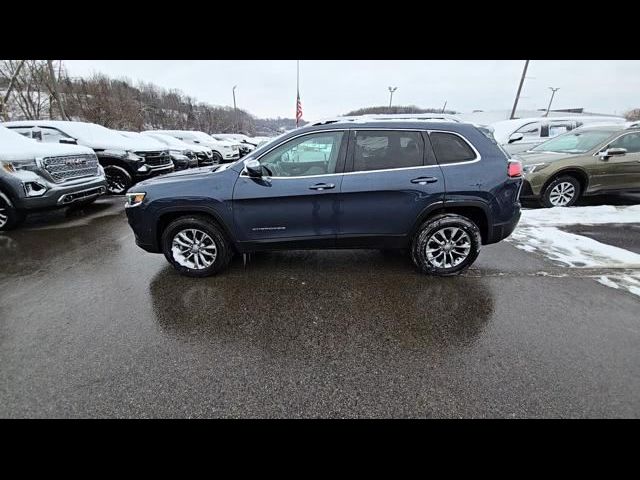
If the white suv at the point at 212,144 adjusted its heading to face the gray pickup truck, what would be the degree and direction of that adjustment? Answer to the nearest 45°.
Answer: approximately 45° to its right

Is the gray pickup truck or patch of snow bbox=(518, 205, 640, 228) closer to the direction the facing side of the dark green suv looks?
the gray pickup truck

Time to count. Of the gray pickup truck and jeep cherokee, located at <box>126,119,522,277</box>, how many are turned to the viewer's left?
1

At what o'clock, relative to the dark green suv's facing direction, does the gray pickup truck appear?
The gray pickup truck is roughly at 12 o'clock from the dark green suv.

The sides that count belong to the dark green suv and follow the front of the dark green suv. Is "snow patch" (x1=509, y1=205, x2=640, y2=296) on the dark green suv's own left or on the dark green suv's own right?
on the dark green suv's own left

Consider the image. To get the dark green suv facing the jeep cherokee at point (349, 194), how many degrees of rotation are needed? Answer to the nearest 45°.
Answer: approximately 45° to its left

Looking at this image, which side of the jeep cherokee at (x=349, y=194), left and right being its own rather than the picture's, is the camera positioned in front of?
left

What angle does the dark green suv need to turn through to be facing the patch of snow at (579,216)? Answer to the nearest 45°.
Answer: approximately 45° to its left

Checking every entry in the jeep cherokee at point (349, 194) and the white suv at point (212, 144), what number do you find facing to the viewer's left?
1
